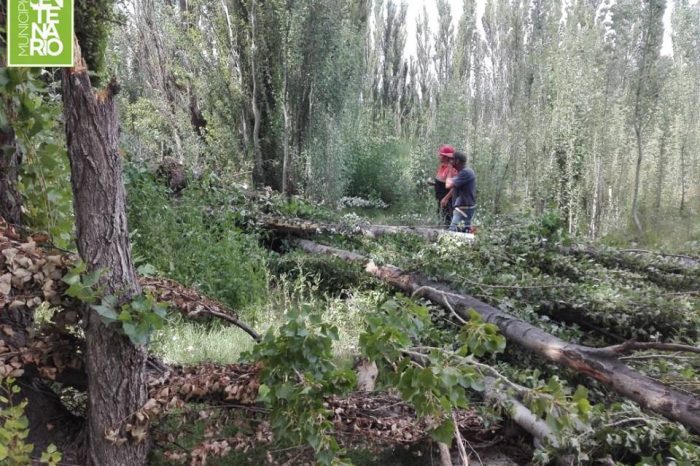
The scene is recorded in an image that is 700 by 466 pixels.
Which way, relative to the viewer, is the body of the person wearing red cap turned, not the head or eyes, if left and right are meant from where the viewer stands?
facing the viewer and to the right of the viewer

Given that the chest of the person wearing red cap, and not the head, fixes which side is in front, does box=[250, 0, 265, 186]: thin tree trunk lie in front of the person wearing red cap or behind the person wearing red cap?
behind

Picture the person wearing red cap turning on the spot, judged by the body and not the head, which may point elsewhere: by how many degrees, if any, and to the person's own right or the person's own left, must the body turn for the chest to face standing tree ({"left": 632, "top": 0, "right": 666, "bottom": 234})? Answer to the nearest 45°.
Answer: approximately 90° to the person's own left

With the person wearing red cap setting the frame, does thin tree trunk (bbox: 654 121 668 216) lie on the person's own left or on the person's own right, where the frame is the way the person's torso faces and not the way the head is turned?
on the person's own left
